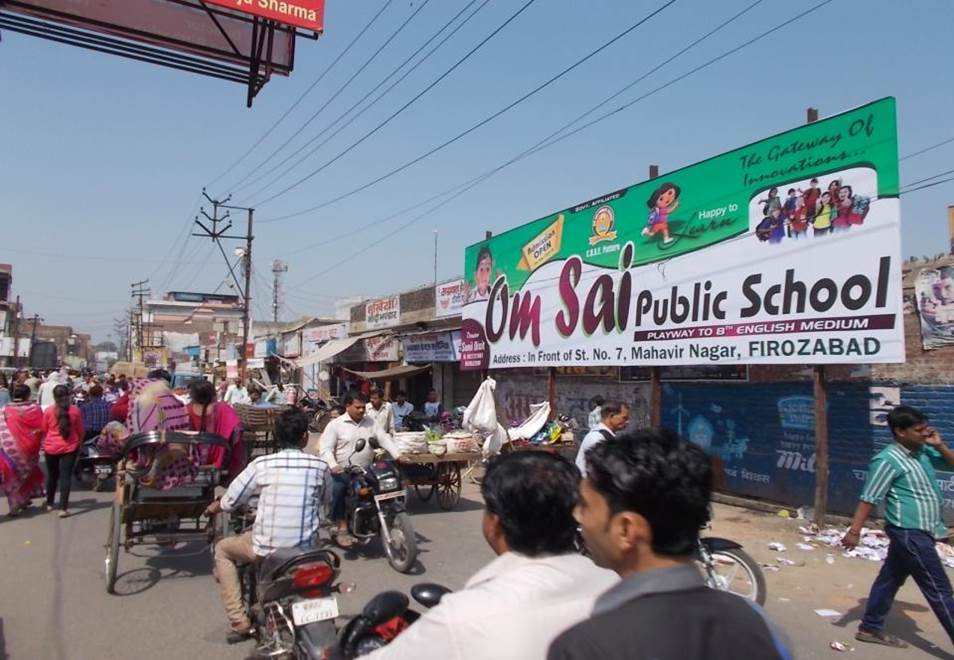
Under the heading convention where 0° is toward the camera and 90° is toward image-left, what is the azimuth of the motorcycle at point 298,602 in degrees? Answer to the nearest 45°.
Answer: approximately 135°

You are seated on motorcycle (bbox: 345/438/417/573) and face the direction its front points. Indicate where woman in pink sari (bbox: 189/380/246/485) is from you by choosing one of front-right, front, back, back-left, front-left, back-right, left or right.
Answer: back-right

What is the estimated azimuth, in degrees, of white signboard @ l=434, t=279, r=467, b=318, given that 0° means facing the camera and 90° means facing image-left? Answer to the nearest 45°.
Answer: approximately 45°

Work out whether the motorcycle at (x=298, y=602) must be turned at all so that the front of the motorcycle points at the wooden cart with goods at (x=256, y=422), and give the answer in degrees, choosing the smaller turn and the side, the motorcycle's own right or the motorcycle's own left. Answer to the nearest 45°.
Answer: approximately 45° to the motorcycle's own right

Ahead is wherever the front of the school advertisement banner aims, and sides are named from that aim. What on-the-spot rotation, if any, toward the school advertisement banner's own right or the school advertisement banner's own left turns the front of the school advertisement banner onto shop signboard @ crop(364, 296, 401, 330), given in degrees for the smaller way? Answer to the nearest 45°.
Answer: approximately 90° to the school advertisement banner's own right

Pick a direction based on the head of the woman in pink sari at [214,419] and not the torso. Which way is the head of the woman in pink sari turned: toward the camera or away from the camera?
away from the camera

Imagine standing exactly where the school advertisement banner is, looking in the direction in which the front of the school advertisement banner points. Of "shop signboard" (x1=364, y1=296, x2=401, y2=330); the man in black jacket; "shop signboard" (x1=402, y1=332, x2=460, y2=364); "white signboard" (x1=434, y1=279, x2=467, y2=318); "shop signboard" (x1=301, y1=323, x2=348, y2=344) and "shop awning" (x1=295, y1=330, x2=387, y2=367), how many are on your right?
5

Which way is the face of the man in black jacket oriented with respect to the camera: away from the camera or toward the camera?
away from the camera
